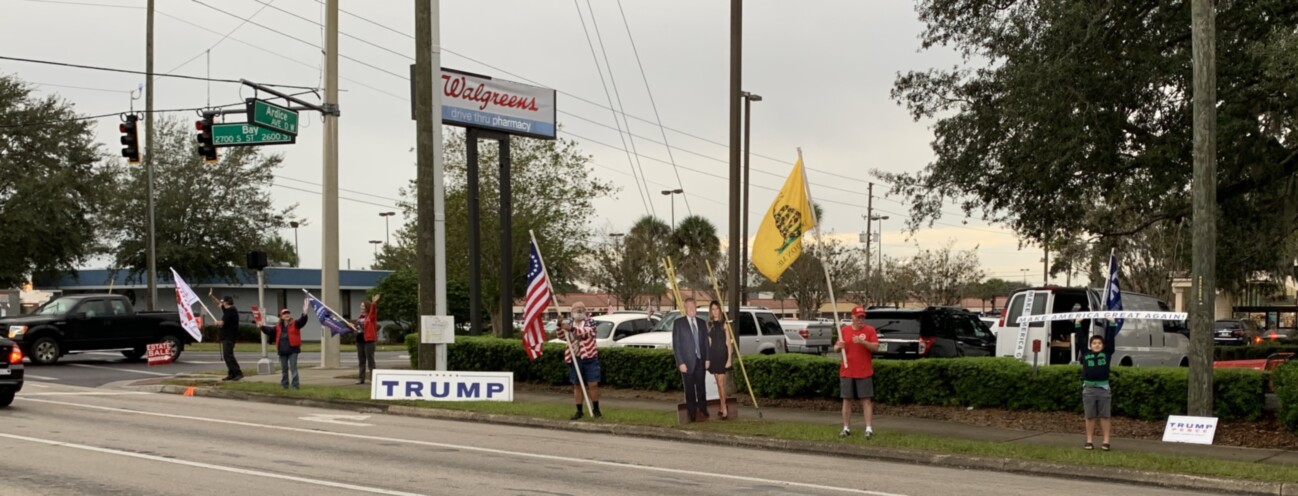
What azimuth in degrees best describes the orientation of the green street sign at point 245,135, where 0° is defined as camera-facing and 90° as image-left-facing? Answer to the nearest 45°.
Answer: approximately 0°

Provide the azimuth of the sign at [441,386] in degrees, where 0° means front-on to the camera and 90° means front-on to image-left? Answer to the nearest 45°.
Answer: approximately 0°

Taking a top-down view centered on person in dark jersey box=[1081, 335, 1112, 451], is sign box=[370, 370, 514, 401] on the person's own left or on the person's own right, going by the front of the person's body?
on the person's own right

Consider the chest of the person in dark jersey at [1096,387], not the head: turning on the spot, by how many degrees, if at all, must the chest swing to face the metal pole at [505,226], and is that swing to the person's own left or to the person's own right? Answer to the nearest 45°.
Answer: approximately 135° to the person's own right

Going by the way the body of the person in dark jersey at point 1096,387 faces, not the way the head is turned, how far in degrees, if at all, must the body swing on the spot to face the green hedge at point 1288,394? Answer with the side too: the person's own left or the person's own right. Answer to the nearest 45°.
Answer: approximately 135° to the person's own left

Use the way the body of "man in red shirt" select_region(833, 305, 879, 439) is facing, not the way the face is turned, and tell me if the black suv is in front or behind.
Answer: behind
